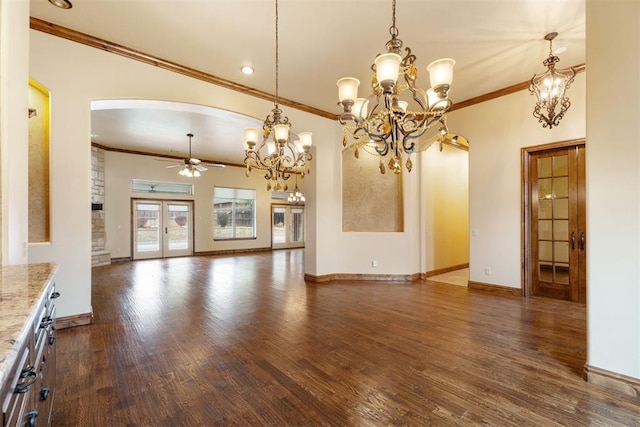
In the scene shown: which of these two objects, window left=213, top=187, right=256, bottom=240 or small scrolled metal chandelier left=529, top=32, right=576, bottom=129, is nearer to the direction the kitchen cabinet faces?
the small scrolled metal chandelier

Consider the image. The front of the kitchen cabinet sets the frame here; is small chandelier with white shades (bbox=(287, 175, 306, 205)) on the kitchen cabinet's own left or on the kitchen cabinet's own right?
on the kitchen cabinet's own left

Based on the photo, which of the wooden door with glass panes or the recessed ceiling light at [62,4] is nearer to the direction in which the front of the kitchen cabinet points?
the wooden door with glass panes

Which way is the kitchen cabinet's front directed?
to the viewer's right

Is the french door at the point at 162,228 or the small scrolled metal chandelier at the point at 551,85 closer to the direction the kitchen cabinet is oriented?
the small scrolled metal chandelier

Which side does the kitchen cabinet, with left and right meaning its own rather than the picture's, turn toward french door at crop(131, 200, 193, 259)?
left

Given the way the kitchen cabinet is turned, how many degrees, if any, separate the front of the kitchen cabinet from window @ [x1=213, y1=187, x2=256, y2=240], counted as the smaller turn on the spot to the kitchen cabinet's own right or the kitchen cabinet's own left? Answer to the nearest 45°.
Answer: approximately 45° to the kitchen cabinet's own left

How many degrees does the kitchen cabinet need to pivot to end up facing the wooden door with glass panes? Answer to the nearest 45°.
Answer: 0° — it already faces it

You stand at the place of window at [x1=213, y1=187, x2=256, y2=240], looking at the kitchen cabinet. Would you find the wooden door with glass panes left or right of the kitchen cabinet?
left
